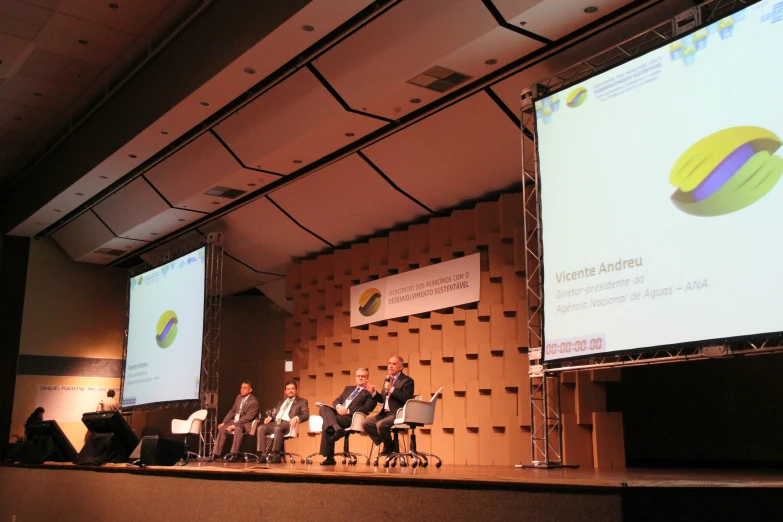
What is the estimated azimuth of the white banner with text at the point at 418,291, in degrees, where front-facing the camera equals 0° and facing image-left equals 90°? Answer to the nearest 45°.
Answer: approximately 45°

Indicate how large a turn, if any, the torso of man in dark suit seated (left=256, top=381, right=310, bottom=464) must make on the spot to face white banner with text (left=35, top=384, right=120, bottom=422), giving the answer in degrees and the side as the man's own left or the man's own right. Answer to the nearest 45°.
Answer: approximately 90° to the man's own right

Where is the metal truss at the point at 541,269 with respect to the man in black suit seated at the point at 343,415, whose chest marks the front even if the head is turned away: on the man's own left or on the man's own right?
on the man's own left

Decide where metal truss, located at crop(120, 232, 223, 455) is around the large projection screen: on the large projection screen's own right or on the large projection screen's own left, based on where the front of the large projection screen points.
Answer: on the large projection screen's own right

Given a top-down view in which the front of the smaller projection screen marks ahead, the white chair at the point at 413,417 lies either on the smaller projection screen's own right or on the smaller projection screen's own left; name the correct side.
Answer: on the smaller projection screen's own left

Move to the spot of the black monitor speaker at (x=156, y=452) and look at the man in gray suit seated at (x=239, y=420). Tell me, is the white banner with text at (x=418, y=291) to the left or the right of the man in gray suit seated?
right

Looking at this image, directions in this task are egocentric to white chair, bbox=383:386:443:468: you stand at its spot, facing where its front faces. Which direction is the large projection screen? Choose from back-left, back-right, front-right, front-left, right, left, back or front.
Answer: back-left

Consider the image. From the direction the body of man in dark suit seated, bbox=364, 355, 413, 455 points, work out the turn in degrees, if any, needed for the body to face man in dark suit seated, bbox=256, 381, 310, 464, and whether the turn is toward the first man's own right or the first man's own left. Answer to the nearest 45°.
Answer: approximately 90° to the first man's own right

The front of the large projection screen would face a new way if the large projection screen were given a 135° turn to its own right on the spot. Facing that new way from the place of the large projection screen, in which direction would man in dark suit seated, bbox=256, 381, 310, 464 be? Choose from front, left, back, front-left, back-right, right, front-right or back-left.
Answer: front-left

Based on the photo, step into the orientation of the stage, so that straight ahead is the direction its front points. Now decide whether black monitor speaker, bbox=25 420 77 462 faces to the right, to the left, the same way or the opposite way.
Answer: the opposite way
